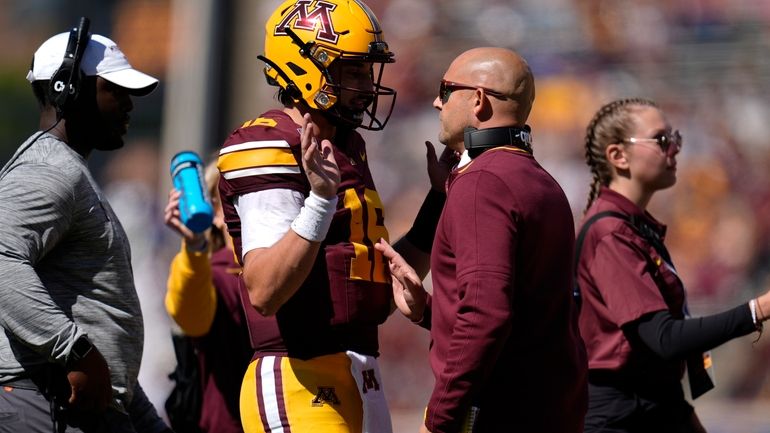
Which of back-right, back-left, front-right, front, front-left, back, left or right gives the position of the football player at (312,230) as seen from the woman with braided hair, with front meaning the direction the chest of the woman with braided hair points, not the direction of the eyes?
back-right

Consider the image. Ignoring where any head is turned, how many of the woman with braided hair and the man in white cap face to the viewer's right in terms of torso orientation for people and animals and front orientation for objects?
2

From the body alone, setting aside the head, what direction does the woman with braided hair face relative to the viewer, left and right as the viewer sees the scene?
facing to the right of the viewer

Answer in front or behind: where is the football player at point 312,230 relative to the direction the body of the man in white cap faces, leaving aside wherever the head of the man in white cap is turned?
in front

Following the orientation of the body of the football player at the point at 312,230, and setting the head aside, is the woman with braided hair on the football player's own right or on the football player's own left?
on the football player's own left

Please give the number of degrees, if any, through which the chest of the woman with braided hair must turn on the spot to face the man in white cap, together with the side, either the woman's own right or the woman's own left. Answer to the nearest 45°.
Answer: approximately 135° to the woman's own right

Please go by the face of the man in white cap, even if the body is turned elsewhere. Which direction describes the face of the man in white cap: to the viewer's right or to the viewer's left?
to the viewer's right

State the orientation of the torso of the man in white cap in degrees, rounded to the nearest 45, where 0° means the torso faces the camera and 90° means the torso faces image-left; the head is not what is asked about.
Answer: approximately 270°

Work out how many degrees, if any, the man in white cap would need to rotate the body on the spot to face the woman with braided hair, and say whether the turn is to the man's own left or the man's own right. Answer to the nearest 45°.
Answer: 0° — they already face them

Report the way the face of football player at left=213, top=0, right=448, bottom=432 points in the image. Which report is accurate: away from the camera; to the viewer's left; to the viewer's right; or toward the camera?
to the viewer's right

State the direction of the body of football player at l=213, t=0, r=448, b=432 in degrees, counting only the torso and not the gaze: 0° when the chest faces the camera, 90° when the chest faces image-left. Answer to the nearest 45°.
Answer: approximately 315°
